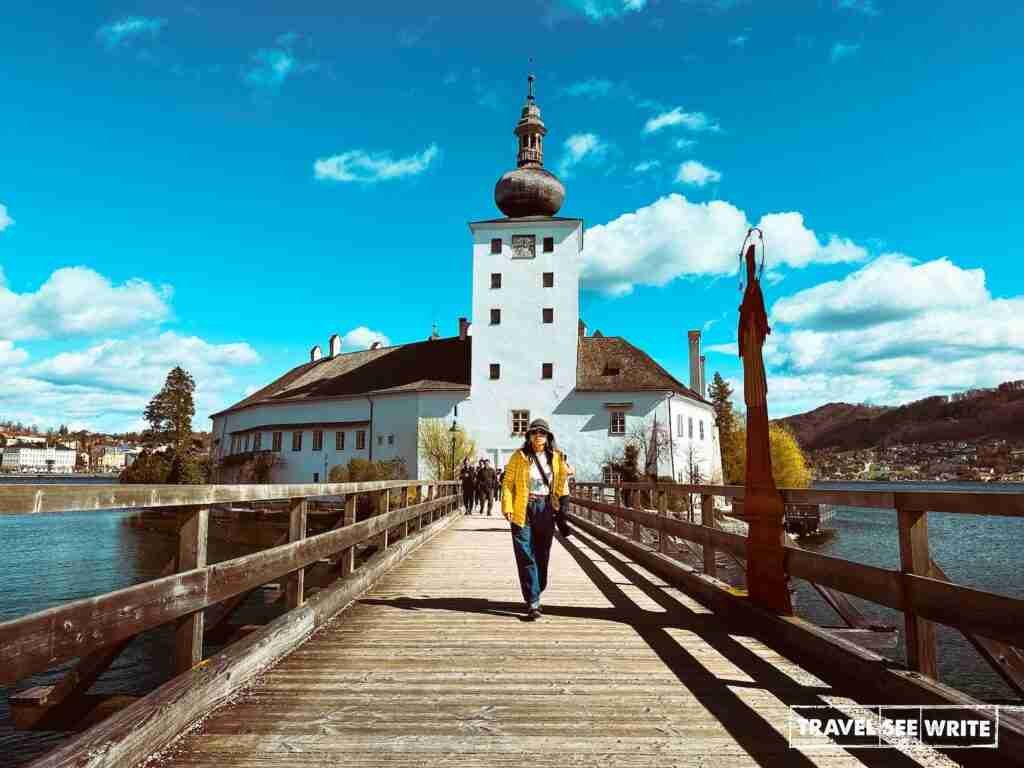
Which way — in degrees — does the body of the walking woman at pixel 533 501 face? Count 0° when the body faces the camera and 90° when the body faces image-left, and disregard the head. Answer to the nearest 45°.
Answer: approximately 0°

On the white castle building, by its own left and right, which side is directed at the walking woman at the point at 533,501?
front

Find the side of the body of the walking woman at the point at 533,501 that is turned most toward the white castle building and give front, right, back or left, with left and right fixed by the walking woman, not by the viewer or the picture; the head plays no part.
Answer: back

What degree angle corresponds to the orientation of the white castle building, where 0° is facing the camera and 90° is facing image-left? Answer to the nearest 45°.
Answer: approximately 0°

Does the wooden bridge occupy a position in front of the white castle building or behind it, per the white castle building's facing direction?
in front

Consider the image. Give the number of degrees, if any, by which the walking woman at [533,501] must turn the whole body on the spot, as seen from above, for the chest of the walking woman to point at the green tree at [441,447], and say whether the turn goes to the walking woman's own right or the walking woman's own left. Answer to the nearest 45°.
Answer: approximately 180°

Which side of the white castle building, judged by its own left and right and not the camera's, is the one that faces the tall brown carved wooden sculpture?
front

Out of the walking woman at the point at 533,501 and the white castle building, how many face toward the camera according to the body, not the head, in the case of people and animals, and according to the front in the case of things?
2
